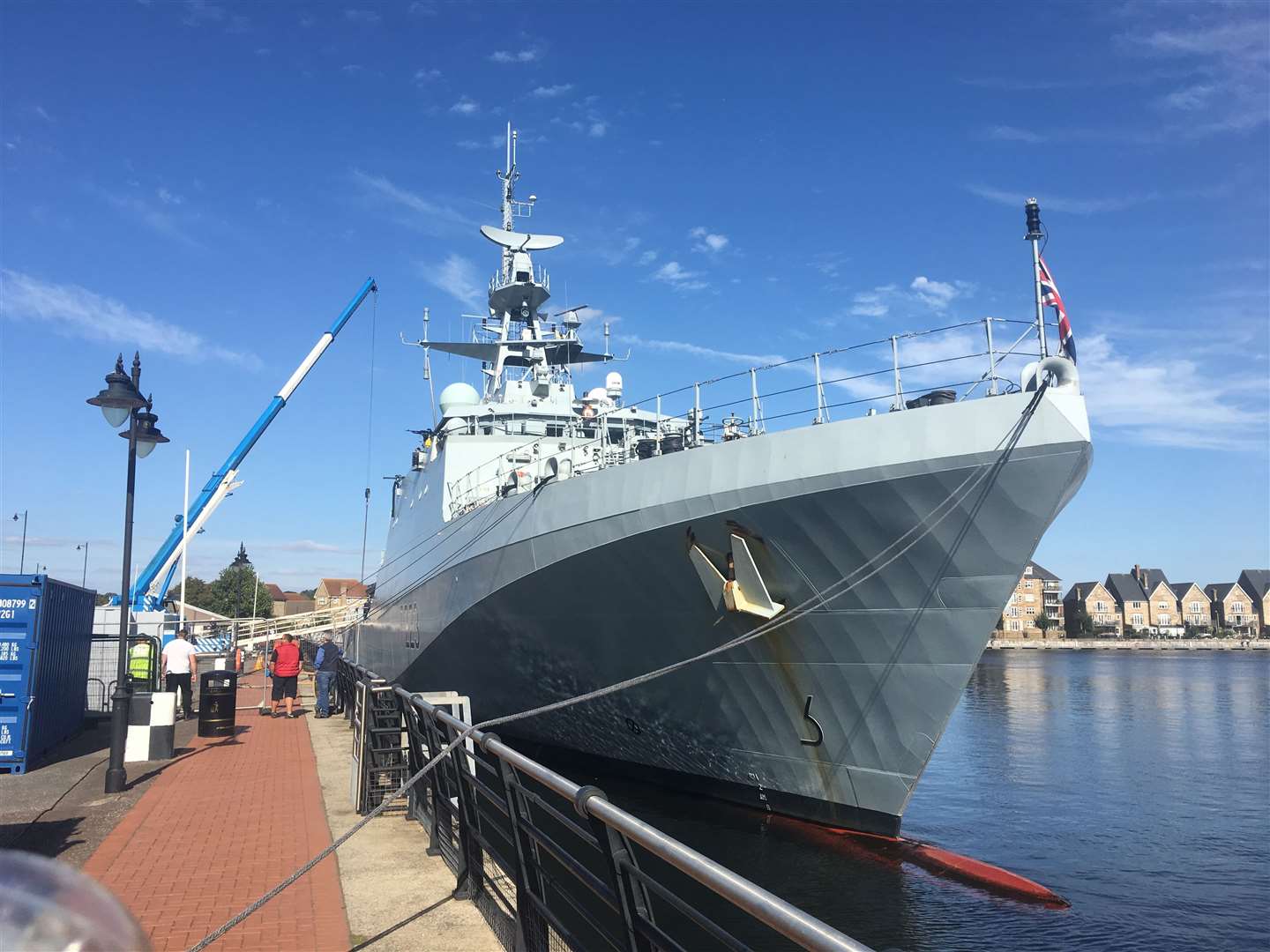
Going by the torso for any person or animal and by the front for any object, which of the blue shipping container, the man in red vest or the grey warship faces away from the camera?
the man in red vest

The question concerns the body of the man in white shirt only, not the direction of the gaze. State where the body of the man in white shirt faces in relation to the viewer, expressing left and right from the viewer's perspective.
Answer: facing away from the viewer

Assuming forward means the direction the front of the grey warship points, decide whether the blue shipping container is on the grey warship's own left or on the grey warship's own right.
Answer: on the grey warship's own right

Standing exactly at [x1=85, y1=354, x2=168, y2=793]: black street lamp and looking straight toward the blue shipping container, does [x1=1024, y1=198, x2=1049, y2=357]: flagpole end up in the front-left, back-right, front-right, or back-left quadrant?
back-right

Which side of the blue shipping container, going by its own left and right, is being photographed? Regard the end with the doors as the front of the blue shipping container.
front

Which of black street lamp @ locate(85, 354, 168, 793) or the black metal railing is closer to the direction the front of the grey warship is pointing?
the black metal railing

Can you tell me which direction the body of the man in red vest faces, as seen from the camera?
away from the camera

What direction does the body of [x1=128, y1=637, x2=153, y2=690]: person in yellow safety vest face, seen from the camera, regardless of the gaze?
away from the camera

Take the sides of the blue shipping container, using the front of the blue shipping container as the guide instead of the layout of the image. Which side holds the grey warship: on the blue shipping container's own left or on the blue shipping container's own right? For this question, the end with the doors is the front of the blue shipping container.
on the blue shipping container's own left

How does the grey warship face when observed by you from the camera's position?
facing the viewer and to the right of the viewer
